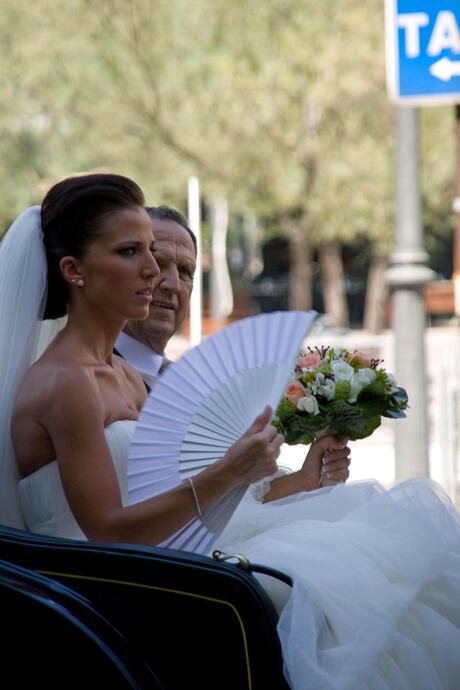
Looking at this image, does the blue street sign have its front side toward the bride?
yes

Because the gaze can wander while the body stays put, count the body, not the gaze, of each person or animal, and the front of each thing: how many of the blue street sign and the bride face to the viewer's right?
1

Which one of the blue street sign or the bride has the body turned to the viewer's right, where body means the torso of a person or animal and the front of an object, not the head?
the bride

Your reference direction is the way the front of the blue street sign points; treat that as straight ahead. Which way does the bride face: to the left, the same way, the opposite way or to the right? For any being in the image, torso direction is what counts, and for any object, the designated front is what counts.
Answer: to the left

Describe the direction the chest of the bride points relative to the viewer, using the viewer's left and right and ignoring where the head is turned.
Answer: facing to the right of the viewer

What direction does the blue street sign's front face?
toward the camera
